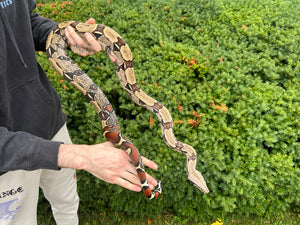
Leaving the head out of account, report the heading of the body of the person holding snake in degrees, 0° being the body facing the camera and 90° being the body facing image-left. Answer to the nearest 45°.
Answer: approximately 315°
